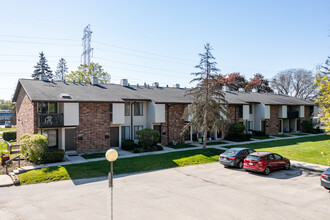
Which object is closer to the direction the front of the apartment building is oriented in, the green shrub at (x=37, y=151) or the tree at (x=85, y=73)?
the green shrub

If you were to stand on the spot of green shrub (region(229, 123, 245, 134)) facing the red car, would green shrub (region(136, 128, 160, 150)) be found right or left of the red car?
right

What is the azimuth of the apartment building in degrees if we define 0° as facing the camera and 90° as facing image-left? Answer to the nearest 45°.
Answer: approximately 315°

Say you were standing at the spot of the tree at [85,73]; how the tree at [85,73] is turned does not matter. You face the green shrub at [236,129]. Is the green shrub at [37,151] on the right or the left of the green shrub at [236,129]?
right

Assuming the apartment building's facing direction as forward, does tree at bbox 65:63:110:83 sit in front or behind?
behind

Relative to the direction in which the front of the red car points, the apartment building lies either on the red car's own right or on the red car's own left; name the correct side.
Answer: on the red car's own left

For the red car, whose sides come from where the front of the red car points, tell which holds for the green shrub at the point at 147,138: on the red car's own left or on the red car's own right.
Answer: on the red car's own left
